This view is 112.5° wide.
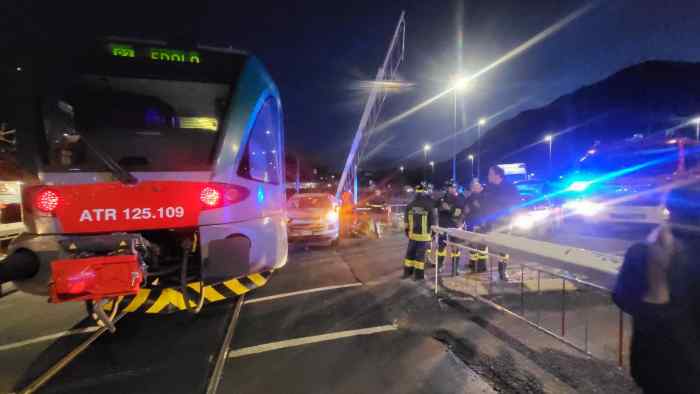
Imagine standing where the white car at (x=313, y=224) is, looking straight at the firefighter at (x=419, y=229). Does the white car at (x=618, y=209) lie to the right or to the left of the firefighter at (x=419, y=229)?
left

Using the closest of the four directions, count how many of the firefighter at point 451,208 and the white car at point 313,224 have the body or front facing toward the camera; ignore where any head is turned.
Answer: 2

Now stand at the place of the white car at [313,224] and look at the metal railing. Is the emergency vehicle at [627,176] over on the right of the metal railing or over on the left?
left

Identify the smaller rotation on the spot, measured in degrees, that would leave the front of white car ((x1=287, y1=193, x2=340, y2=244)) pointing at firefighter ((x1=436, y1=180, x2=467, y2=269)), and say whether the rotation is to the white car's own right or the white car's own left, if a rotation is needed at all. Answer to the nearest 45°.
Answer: approximately 45° to the white car's own left

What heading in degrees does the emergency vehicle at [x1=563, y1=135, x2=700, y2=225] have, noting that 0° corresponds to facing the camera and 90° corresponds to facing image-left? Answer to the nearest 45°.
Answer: approximately 45°

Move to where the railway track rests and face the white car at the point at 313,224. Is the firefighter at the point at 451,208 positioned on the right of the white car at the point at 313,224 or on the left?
right

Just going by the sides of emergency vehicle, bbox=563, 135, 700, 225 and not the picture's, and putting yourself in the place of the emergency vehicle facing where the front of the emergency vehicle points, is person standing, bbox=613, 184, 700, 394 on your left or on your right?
on your left

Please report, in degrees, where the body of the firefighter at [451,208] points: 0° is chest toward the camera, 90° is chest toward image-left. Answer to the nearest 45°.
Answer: approximately 0°
